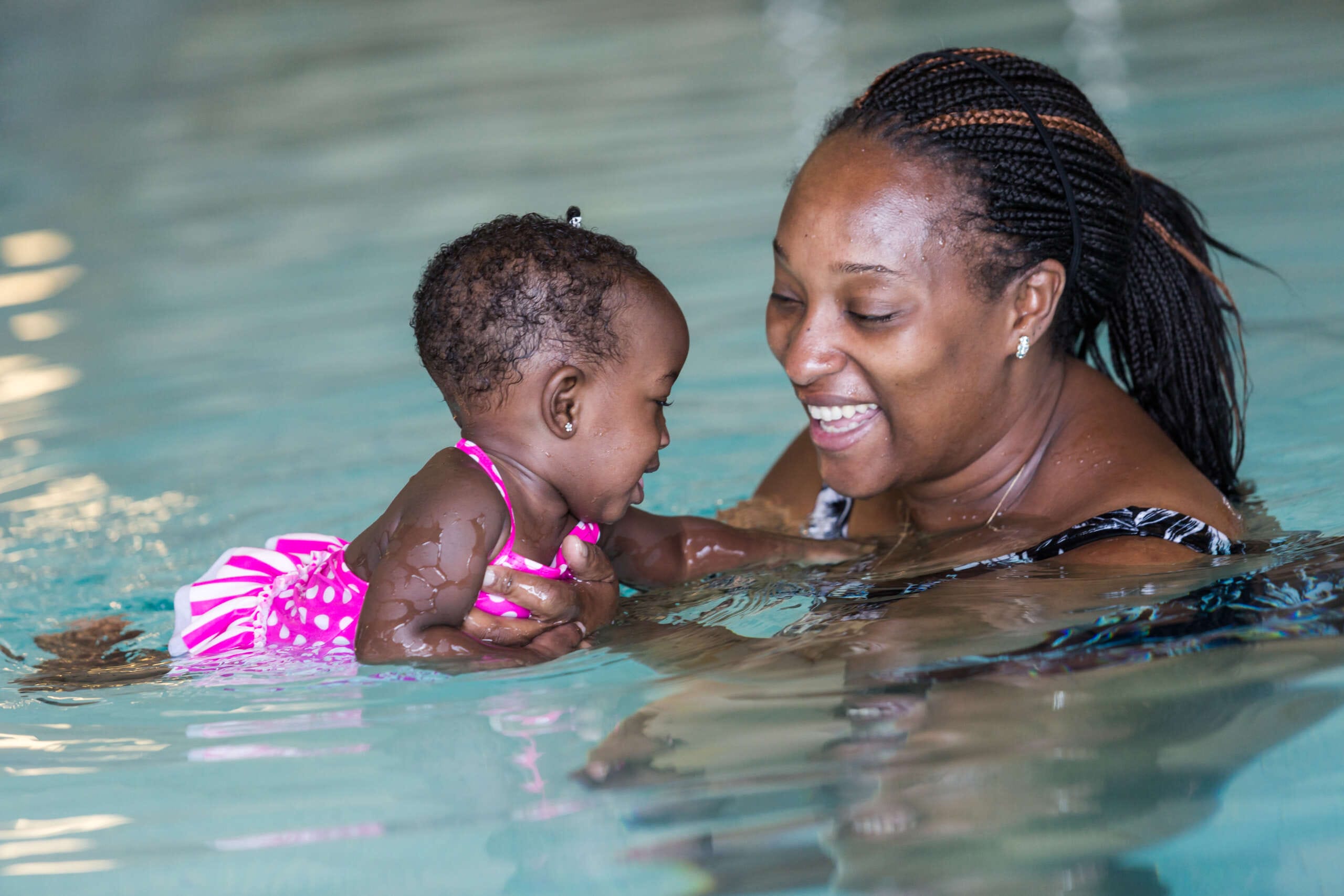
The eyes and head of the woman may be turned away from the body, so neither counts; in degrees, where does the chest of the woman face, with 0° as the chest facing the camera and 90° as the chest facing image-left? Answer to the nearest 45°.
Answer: approximately 45°
